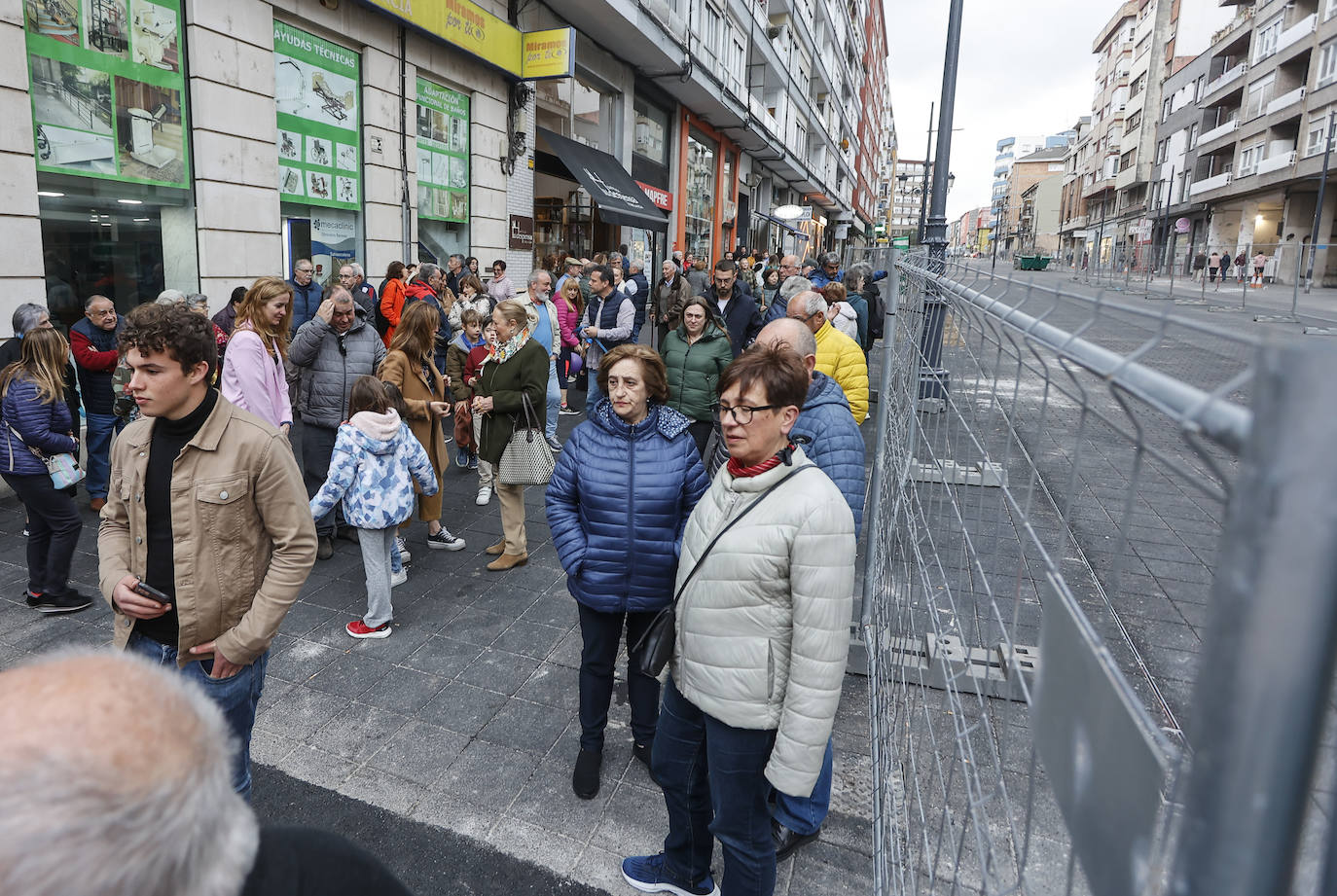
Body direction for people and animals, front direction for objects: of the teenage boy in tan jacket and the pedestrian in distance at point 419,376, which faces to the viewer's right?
the pedestrian in distance

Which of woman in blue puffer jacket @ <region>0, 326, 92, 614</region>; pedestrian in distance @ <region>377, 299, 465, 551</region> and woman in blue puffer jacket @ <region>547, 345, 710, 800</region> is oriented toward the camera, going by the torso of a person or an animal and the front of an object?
woman in blue puffer jacket @ <region>547, 345, 710, 800</region>

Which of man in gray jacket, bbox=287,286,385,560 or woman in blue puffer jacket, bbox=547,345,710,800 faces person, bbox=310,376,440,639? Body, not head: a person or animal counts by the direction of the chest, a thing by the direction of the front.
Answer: the man in gray jacket

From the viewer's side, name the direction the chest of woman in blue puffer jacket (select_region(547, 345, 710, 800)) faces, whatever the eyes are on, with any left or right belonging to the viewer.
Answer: facing the viewer

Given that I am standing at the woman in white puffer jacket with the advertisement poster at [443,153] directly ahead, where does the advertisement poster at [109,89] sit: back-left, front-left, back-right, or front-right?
front-left

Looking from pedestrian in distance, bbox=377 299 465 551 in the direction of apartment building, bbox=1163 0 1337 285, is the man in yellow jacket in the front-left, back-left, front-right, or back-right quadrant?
front-right

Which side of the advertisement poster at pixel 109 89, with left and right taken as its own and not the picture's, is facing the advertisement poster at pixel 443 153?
left

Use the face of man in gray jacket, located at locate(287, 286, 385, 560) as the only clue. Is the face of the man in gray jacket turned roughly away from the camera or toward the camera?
toward the camera

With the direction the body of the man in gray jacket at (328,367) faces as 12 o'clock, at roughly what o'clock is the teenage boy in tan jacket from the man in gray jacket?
The teenage boy in tan jacket is roughly at 12 o'clock from the man in gray jacket.

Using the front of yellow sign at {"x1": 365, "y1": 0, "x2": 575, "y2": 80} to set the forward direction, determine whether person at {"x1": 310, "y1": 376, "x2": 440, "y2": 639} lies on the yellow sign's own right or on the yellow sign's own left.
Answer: on the yellow sign's own right

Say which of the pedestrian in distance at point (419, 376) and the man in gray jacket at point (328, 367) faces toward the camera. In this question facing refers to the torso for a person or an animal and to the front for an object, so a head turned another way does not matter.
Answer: the man in gray jacket

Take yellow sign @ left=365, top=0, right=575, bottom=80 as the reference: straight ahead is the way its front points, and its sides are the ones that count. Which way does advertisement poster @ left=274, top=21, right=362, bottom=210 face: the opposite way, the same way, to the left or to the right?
the same way

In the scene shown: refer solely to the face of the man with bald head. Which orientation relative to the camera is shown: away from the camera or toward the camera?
away from the camera

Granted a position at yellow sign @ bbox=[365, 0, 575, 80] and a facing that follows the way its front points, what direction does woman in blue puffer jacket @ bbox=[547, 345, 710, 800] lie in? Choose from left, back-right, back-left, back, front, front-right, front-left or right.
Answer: front-right

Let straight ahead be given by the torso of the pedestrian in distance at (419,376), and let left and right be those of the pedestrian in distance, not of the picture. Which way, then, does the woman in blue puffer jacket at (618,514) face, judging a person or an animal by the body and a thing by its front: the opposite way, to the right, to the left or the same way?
to the right
